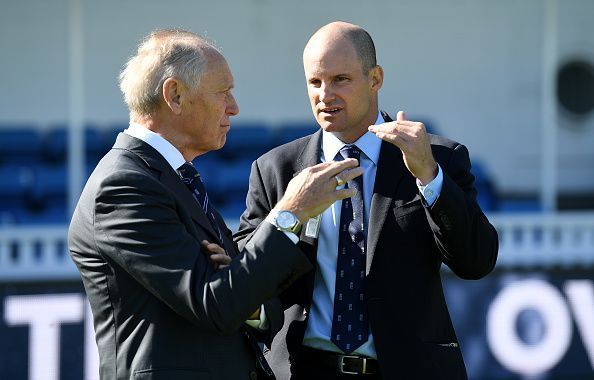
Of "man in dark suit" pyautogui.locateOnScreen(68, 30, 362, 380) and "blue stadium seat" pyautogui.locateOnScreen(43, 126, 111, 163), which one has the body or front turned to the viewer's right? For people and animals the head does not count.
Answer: the man in dark suit

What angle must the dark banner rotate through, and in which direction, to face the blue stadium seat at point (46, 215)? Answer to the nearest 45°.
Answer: approximately 135° to its right

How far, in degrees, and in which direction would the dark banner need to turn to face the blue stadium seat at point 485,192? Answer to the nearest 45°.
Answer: approximately 180°

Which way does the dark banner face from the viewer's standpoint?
toward the camera

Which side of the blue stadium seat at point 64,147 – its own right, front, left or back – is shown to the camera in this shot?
front

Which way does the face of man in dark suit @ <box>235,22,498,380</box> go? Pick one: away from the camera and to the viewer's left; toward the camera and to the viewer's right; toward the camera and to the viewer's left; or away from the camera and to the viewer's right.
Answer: toward the camera and to the viewer's left

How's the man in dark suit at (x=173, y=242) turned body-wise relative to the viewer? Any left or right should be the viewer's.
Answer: facing to the right of the viewer

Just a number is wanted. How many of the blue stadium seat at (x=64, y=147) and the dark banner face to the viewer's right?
0

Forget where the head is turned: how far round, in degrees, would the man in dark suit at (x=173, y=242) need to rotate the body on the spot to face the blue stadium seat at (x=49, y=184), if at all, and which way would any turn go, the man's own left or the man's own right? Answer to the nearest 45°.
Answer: approximately 90° to the man's own left

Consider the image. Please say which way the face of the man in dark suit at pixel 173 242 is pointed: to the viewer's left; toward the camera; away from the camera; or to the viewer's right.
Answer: to the viewer's right

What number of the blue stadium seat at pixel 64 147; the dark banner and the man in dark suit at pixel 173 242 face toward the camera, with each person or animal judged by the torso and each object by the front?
2
